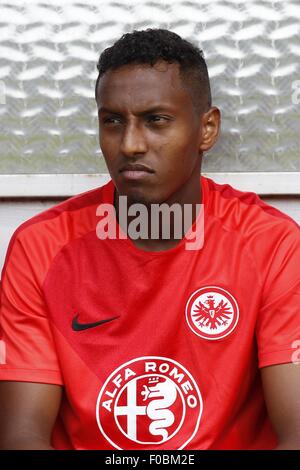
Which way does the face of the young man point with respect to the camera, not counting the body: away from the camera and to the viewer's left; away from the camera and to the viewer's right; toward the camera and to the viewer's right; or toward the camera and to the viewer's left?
toward the camera and to the viewer's left

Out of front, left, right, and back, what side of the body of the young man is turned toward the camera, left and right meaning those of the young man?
front
